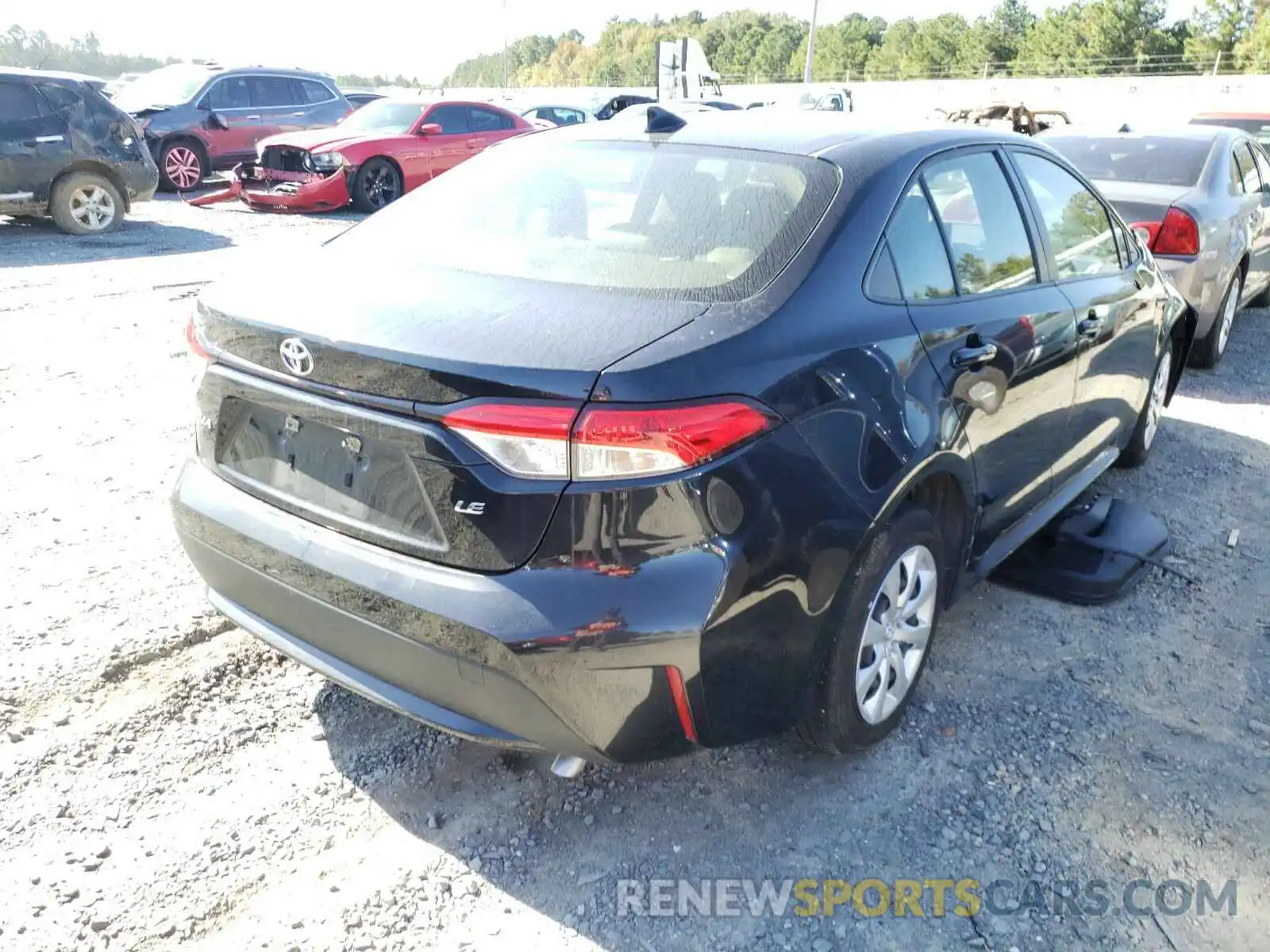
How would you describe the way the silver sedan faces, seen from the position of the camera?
facing away from the viewer and to the right of the viewer

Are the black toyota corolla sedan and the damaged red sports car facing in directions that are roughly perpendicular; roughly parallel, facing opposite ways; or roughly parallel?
roughly parallel, facing opposite ways

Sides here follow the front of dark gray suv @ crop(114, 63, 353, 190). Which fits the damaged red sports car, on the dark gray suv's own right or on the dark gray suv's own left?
on the dark gray suv's own left

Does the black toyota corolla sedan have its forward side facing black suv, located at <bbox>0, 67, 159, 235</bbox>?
no

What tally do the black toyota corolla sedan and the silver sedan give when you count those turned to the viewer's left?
0

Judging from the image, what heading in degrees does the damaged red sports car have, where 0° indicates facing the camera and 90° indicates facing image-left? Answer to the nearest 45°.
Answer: approximately 45°

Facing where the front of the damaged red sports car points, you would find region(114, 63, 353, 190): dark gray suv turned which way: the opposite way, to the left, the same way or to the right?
the same way

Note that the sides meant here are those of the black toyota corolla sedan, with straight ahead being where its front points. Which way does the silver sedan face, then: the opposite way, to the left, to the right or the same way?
the same way

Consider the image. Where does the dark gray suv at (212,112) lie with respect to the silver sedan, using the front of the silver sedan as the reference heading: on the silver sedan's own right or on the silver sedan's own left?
on the silver sedan's own left

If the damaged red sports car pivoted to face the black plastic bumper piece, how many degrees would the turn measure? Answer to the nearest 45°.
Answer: approximately 45° to its left

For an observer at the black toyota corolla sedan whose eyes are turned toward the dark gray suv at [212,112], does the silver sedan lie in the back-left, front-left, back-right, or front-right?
front-right

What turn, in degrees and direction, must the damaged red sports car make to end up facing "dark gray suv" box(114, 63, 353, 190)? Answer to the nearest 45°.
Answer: approximately 90° to its right

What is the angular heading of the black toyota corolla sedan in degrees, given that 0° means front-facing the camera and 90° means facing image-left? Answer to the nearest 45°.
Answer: approximately 225°
